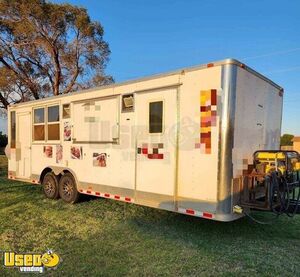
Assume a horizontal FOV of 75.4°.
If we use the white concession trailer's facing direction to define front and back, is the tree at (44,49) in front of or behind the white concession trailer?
behind

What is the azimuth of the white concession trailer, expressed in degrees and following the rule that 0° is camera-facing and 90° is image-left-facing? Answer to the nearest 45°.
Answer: approximately 315°
